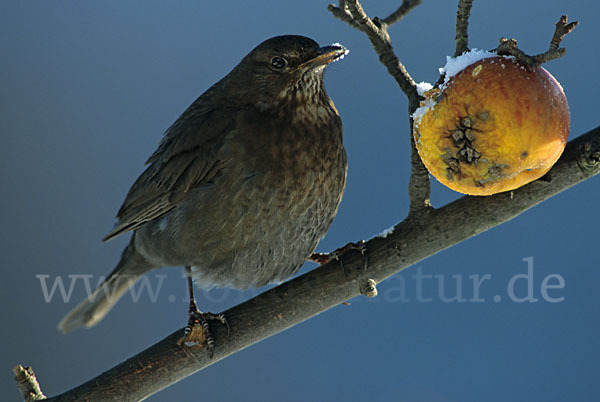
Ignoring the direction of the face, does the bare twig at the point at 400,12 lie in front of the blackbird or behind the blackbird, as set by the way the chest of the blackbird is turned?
in front

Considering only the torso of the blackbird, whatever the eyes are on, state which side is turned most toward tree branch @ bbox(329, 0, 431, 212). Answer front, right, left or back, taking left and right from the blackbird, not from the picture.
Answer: front

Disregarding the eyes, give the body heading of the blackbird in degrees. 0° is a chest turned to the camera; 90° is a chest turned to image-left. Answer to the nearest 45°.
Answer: approximately 315°

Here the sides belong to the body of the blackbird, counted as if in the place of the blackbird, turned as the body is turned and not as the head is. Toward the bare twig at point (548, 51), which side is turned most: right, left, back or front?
front
